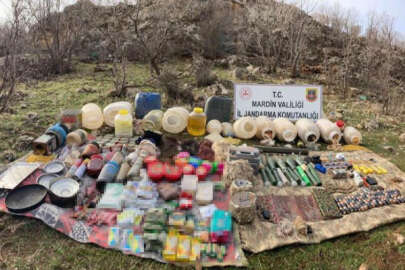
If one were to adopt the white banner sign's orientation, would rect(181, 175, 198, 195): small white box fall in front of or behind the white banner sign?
in front

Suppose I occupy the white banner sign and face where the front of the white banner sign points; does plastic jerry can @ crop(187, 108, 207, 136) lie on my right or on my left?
on my right

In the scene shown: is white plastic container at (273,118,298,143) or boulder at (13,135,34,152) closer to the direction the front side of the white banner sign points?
the white plastic container

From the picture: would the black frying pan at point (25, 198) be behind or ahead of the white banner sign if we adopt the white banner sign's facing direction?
ahead

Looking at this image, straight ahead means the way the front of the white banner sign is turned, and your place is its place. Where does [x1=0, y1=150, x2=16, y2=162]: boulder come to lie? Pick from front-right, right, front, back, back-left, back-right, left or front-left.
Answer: front-right

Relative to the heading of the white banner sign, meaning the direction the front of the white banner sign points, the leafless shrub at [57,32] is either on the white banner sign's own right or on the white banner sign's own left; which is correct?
on the white banner sign's own right

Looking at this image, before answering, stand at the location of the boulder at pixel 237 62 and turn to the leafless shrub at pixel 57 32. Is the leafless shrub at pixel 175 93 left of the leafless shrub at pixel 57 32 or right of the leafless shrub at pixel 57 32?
left

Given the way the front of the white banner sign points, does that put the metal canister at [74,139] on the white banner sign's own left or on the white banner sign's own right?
on the white banner sign's own right

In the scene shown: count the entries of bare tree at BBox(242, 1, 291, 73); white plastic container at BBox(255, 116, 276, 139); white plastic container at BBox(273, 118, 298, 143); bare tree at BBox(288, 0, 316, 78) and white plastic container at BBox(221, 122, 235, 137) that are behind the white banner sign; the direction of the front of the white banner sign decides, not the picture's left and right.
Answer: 2

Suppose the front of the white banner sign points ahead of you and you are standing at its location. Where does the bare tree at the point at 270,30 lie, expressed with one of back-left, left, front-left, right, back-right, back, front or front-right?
back

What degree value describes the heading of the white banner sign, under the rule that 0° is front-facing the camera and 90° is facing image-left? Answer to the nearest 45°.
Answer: approximately 0°

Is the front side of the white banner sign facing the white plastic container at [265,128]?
yes

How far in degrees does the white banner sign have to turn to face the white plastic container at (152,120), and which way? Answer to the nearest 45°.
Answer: approximately 45° to its right

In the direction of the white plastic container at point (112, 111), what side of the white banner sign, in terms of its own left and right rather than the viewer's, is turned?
right

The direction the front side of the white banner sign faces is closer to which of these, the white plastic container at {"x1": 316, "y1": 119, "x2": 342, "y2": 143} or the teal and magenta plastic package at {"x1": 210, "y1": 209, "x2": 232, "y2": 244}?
the teal and magenta plastic package

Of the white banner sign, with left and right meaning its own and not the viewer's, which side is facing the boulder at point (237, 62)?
back
